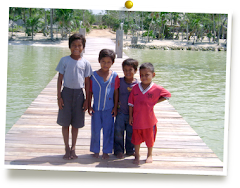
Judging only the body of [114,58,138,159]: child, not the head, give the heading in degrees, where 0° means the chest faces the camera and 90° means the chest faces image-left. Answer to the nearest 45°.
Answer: approximately 0°
